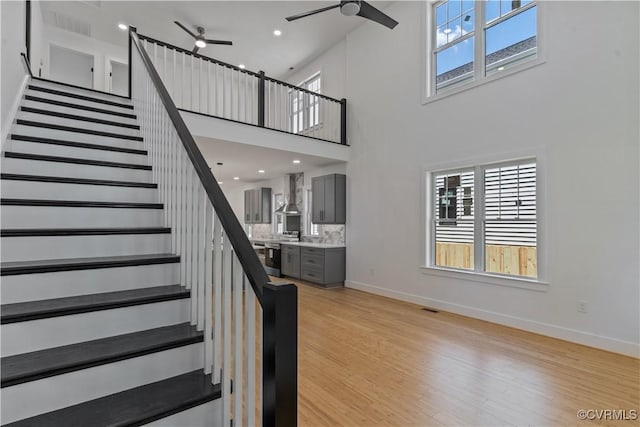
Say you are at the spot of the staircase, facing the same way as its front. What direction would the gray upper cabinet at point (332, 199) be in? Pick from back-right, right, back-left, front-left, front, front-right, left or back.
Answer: back-left

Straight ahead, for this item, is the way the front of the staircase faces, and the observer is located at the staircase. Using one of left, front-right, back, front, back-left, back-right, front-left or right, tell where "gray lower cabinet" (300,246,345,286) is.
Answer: back-left

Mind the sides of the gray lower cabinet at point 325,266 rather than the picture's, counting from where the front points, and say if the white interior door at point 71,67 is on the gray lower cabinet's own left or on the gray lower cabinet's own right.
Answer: on the gray lower cabinet's own right

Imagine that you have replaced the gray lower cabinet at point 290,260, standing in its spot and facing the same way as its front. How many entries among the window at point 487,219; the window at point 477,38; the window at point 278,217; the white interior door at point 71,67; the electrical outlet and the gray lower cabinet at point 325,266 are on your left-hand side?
4

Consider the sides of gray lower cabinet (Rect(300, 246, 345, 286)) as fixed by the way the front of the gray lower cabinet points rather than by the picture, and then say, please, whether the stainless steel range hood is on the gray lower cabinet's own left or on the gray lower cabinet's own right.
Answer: on the gray lower cabinet's own right

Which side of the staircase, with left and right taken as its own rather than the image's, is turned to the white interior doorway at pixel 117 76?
back

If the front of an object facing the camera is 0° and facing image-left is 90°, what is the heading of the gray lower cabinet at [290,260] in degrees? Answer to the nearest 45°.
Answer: approximately 45°

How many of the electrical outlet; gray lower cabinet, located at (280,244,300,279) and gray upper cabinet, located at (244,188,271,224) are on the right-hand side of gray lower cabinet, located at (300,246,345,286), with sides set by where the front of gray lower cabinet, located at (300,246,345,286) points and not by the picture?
2

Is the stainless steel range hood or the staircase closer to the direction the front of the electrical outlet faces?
the staircase
